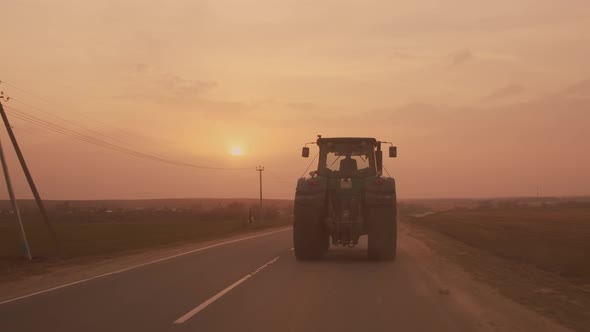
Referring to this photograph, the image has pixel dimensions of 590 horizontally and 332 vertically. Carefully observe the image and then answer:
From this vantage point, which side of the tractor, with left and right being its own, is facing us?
back
